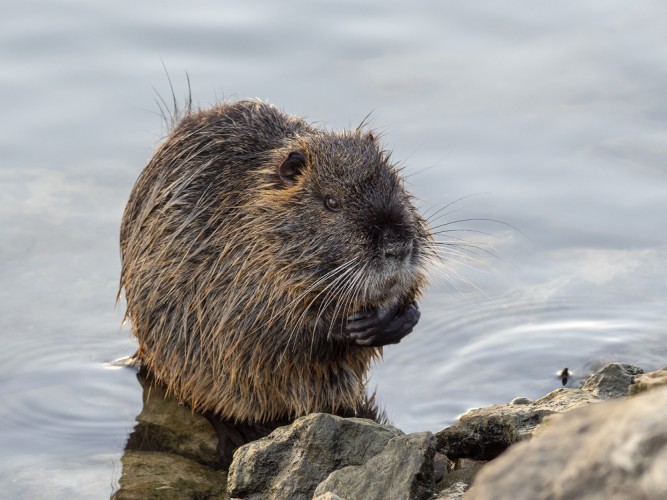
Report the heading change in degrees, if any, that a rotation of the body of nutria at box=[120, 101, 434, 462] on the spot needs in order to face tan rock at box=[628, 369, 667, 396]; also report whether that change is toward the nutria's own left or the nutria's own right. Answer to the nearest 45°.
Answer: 0° — it already faces it

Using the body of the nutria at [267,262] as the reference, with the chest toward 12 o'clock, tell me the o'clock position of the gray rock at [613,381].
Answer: The gray rock is roughly at 11 o'clock from the nutria.

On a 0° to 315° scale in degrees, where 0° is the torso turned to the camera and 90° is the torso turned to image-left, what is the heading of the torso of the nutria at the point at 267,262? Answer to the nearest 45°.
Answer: approximately 315°

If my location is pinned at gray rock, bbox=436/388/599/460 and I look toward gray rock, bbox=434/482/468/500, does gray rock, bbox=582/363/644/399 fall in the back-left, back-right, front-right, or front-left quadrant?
back-left
